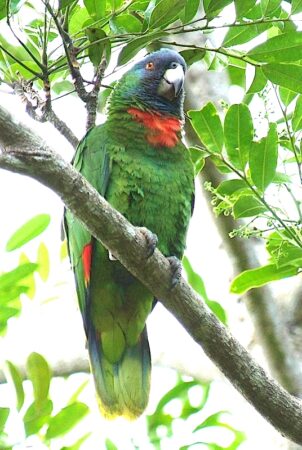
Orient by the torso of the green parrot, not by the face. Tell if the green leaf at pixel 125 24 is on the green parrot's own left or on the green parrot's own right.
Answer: on the green parrot's own right

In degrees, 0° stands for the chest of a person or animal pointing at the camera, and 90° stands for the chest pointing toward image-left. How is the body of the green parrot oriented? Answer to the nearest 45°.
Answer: approximately 315°

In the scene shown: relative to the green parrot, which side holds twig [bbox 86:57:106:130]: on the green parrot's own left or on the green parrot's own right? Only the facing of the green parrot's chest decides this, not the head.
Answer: on the green parrot's own right
